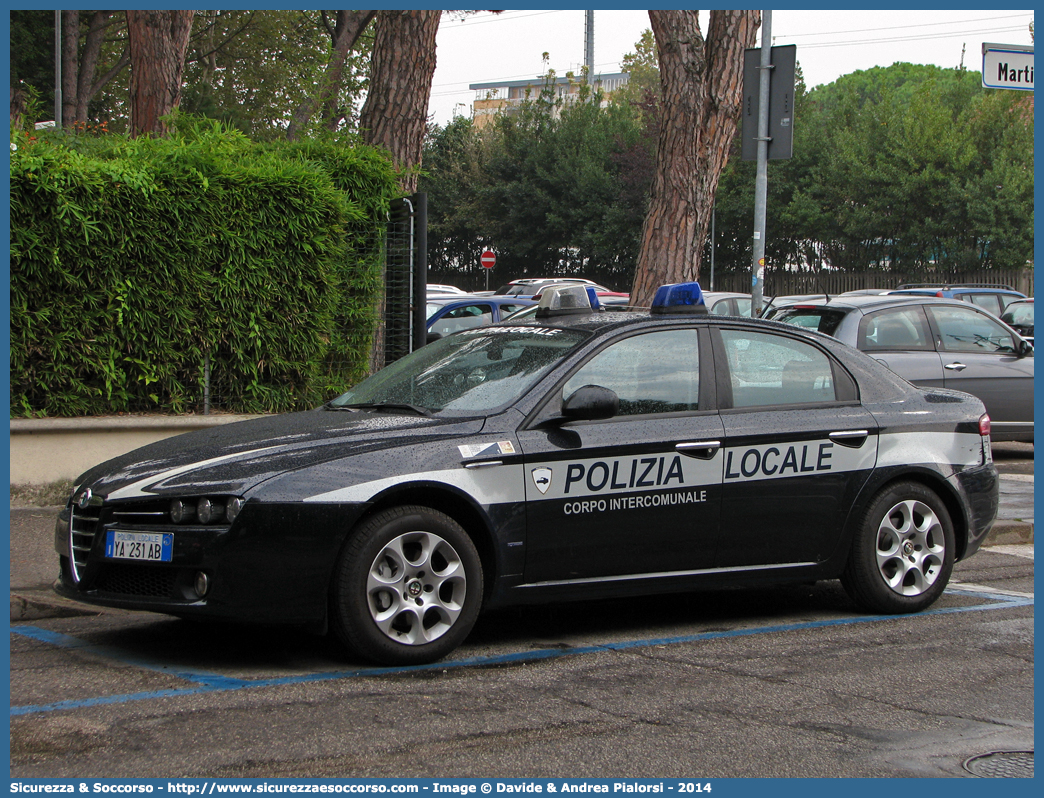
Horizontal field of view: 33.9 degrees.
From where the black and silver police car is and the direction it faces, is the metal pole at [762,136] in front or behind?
behind

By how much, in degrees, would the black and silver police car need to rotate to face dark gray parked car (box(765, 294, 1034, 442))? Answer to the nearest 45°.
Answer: approximately 180°

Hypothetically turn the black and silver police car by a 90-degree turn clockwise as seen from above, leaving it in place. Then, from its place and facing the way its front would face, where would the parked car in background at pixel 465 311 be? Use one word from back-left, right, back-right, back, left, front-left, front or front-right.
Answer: front-right

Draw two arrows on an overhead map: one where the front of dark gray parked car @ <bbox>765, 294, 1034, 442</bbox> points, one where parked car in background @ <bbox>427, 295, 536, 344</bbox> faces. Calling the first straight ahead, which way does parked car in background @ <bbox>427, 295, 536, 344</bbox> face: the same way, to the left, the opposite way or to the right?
the opposite way

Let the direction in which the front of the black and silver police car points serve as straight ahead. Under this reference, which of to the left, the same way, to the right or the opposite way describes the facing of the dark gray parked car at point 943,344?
the opposite way

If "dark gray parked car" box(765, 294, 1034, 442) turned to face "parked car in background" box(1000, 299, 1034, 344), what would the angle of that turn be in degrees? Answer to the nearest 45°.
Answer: approximately 45° to its left

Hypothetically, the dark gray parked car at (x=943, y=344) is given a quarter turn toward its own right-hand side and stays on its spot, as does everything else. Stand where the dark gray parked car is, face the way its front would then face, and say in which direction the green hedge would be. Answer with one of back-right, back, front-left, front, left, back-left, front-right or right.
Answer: right

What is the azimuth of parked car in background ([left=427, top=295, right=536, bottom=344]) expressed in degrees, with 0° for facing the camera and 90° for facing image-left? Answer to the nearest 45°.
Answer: approximately 45°

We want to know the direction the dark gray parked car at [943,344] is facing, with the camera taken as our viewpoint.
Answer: facing away from the viewer and to the right of the viewer

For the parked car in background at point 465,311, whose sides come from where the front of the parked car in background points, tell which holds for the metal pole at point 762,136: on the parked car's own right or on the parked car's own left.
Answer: on the parked car's own left
